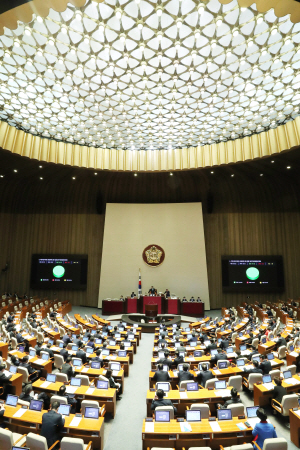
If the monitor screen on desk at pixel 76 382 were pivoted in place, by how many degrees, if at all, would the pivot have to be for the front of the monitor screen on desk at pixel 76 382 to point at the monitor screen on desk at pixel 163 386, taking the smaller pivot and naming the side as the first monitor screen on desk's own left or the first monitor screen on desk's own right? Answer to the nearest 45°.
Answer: approximately 90° to the first monitor screen on desk's own left

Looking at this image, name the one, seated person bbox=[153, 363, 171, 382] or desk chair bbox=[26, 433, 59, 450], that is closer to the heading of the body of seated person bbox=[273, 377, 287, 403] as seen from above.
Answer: the seated person

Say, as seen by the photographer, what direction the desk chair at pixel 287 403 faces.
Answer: facing away from the viewer and to the left of the viewer

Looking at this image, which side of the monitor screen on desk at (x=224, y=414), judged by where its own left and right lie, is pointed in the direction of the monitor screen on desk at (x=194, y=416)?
right

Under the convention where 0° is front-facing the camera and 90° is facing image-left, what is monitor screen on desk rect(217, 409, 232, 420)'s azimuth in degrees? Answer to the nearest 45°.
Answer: approximately 0°

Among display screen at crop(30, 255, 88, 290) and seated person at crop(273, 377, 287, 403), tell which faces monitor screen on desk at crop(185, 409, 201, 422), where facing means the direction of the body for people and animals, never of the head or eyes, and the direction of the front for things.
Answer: the display screen

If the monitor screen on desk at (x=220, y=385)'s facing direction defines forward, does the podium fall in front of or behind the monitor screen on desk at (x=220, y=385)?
behind

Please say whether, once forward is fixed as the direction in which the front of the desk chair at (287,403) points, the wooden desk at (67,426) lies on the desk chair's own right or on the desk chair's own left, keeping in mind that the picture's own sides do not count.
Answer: on the desk chair's own left
